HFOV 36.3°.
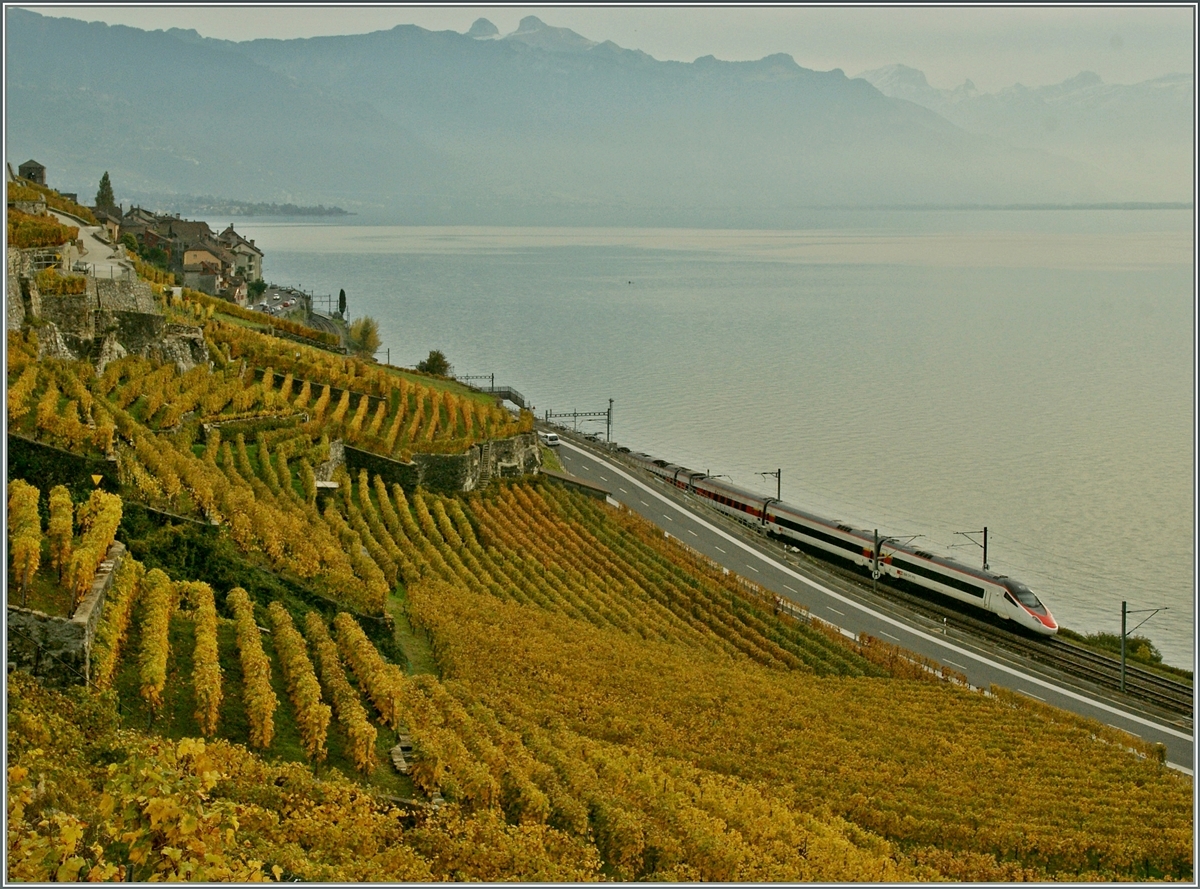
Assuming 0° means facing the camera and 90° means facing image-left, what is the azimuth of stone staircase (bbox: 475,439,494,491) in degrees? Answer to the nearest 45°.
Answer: approximately 0°

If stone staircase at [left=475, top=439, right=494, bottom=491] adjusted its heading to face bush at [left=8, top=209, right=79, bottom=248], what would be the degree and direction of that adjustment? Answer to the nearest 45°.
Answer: approximately 90° to its right

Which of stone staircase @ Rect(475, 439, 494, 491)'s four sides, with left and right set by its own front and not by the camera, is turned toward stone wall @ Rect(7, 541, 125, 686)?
front

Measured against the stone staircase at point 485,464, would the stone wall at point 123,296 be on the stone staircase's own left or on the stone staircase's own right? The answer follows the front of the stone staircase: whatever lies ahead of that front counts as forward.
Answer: on the stone staircase's own right

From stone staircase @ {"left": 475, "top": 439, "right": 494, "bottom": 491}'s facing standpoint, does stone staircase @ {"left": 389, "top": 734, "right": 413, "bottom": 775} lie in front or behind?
in front

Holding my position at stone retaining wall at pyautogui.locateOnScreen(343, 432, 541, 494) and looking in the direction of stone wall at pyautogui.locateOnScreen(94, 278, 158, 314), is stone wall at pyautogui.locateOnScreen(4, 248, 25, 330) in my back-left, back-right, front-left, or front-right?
front-left

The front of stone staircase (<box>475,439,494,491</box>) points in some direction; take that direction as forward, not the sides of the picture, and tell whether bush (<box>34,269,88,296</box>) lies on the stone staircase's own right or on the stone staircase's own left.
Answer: on the stone staircase's own right

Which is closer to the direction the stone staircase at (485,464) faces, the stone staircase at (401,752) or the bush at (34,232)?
the stone staircase
